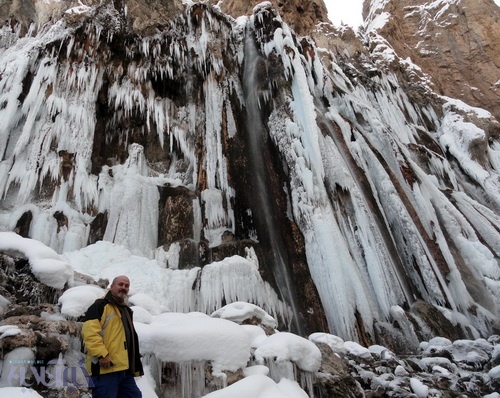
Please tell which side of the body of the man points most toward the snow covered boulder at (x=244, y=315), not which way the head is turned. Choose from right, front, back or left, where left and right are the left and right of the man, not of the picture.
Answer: left

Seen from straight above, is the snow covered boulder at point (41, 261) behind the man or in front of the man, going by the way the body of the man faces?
behind

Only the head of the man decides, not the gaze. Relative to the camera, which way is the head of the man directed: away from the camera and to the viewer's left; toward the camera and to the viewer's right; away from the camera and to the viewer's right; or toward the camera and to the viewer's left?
toward the camera and to the viewer's right

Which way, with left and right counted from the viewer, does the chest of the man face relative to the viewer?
facing the viewer and to the right of the viewer

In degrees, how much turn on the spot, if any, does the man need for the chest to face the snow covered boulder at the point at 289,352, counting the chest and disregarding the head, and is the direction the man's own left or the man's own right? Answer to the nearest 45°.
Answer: approximately 90° to the man's own left
